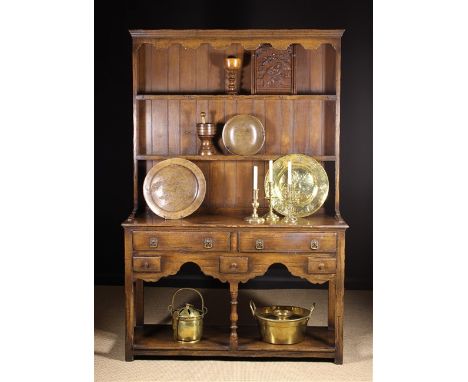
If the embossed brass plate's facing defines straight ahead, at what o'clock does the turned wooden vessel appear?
The turned wooden vessel is roughly at 3 o'clock from the embossed brass plate.

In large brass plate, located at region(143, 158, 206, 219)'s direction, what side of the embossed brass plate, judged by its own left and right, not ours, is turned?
right

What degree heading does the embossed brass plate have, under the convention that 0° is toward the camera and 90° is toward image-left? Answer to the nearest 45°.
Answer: approximately 0°
